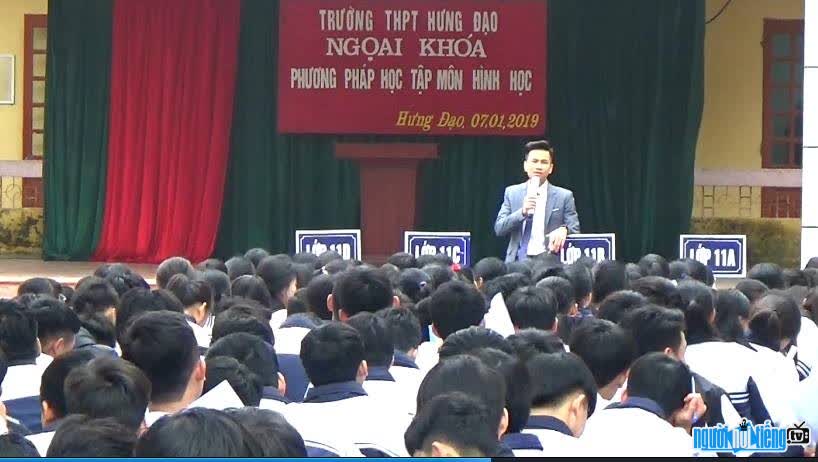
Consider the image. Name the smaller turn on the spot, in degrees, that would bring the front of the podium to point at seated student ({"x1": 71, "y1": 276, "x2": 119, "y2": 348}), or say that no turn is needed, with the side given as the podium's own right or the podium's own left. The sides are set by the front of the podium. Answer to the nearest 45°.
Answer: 0° — it already faces them

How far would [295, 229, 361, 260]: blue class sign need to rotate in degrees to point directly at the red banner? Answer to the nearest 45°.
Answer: approximately 180°

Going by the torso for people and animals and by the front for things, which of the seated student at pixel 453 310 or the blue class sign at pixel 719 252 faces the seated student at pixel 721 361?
the blue class sign

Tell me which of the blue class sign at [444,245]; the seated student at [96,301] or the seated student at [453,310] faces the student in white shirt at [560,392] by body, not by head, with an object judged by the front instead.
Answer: the blue class sign

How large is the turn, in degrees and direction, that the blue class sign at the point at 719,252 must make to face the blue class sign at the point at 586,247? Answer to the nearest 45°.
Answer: approximately 45° to its right

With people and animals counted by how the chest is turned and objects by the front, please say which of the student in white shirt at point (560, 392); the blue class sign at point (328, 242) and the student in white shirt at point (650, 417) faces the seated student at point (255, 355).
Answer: the blue class sign

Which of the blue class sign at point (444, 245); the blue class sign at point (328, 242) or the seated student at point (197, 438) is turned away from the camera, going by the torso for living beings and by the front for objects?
the seated student

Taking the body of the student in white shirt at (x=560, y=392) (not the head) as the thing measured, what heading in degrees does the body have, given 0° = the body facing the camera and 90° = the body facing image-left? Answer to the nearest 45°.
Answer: approximately 225°

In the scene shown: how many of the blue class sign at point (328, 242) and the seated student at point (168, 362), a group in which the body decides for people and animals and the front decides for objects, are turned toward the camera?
1

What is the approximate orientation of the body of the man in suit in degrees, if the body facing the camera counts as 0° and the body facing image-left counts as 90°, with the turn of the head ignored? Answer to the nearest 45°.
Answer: approximately 0°

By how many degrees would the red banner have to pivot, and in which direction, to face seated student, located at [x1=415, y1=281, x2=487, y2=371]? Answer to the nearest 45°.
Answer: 0° — it already faces them

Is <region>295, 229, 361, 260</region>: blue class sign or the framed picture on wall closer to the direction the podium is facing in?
the blue class sign

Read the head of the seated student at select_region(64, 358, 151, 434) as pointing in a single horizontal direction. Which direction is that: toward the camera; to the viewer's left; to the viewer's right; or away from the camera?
away from the camera
